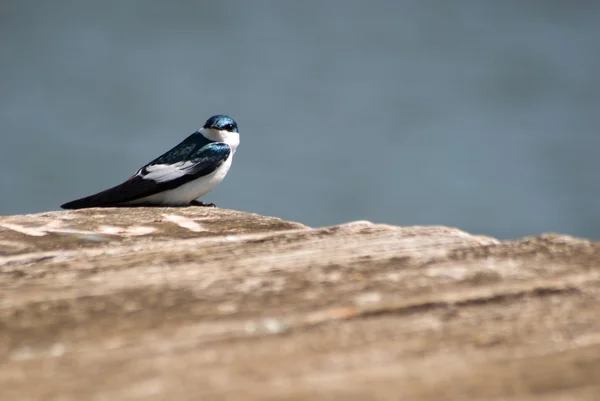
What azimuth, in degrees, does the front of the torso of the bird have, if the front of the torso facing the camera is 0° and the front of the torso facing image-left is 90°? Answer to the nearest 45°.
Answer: approximately 270°
